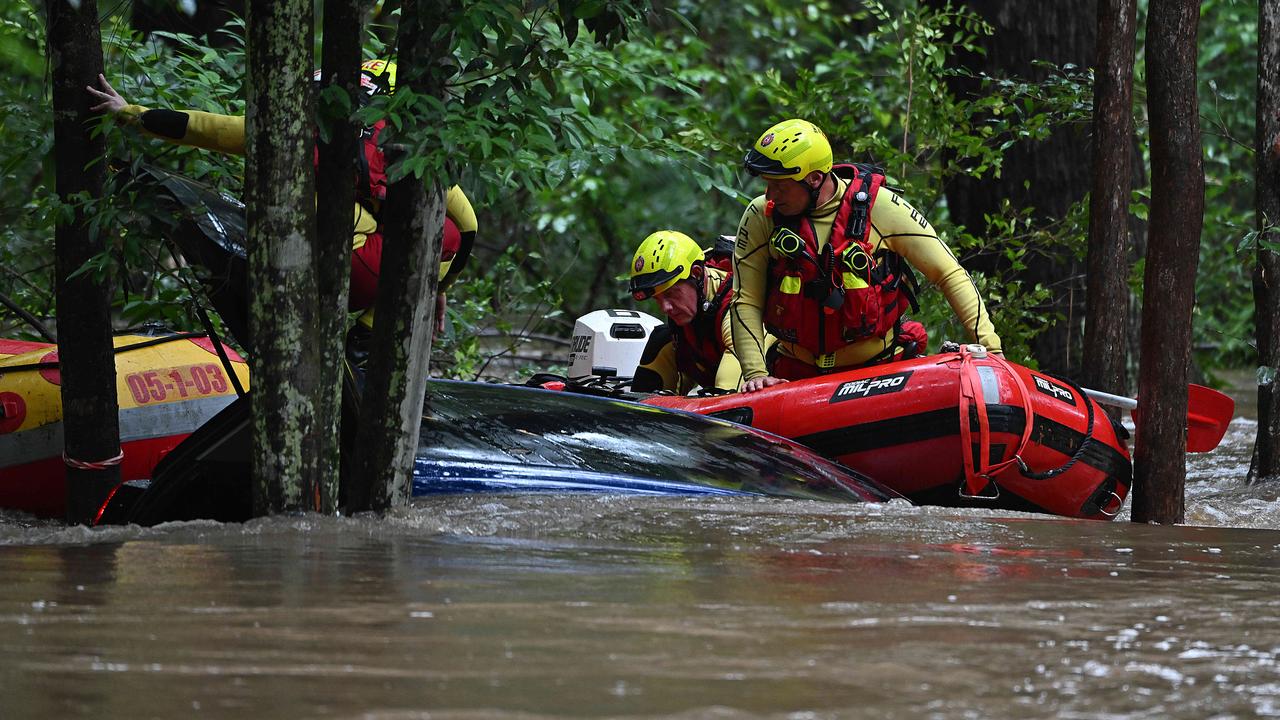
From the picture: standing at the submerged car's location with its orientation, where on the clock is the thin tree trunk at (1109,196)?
The thin tree trunk is roughly at 11 o'clock from the submerged car.

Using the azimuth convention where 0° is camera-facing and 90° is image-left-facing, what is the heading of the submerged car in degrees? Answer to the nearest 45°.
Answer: approximately 270°

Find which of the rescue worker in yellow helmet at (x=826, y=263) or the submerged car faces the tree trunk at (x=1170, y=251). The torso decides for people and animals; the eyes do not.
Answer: the submerged car

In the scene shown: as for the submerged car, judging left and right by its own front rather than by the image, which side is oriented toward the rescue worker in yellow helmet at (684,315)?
left

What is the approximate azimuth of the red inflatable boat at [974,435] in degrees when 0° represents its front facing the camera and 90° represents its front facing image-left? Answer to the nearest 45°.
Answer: approximately 315°

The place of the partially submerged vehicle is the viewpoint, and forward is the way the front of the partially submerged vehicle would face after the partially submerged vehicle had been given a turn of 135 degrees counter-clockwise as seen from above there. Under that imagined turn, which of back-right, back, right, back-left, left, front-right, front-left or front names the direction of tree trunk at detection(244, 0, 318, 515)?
left

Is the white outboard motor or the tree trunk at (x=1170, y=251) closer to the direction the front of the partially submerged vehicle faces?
the tree trunk

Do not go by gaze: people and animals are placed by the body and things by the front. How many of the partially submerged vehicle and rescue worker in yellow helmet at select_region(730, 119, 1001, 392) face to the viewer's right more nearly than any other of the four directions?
1

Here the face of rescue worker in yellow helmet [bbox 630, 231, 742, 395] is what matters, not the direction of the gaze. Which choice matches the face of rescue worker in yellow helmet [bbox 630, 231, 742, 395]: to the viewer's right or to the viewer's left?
to the viewer's left

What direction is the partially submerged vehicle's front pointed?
to the viewer's right

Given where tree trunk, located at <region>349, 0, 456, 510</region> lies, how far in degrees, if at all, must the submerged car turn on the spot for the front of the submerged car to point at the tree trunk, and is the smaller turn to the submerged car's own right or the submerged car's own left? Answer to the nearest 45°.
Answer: approximately 135° to the submerged car's own right

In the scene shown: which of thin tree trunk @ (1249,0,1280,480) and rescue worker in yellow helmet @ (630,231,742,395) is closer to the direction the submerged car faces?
the thin tree trunk
